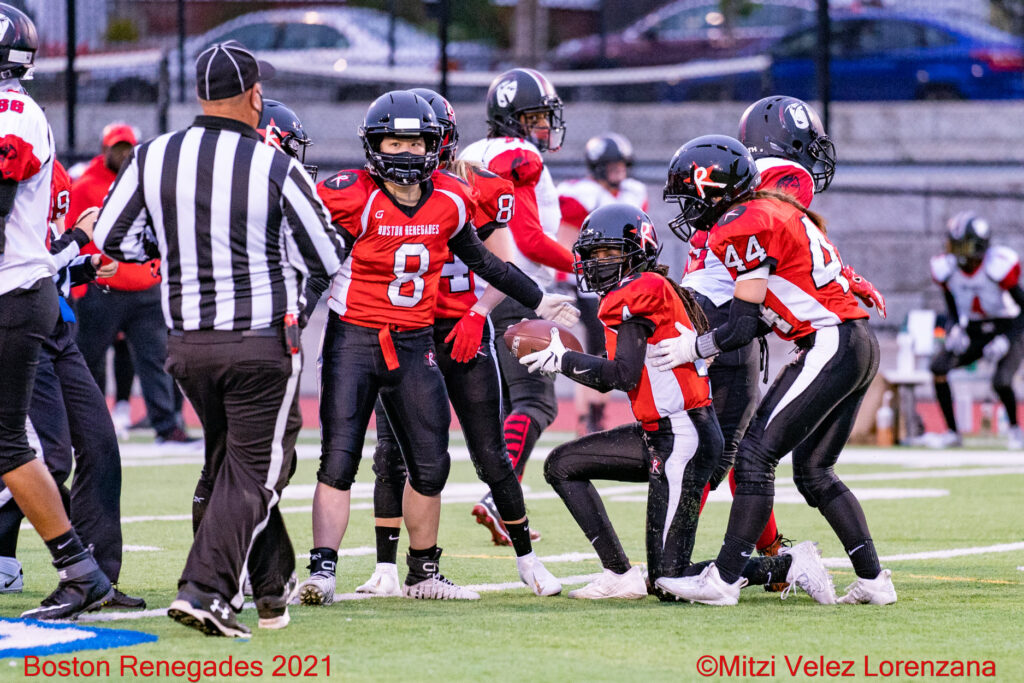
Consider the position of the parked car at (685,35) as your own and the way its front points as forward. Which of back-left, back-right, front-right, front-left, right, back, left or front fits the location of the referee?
left

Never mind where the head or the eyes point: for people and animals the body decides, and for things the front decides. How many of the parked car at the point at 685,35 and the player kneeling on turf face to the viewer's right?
0

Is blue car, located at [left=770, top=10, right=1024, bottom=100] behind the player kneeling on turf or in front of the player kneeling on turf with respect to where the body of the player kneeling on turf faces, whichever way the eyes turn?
behind

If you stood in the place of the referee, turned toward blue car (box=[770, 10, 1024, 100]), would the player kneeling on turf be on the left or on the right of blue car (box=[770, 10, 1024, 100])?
right

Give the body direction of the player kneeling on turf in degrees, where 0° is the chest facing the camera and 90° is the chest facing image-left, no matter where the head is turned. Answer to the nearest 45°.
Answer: approximately 45°

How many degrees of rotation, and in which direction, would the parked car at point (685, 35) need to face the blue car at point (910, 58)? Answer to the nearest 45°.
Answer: approximately 180°

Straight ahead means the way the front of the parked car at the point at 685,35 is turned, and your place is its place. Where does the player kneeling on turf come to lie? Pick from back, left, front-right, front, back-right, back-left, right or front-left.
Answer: left

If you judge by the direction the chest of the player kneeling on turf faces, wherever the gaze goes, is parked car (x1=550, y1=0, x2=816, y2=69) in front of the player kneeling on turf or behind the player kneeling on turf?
behind

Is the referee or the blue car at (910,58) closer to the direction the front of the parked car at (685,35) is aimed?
the referee

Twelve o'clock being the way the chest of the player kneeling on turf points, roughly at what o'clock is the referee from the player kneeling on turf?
The referee is roughly at 12 o'clock from the player kneeling on turf.

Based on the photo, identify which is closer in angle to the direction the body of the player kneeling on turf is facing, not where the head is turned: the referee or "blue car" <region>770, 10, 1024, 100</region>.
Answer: the referee

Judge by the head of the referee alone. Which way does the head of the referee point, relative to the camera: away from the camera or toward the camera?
away from the camera

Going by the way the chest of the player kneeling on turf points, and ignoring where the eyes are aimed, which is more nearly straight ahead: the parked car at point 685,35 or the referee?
the referee

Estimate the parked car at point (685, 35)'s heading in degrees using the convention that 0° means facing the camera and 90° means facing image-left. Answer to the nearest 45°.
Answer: approximately 90°

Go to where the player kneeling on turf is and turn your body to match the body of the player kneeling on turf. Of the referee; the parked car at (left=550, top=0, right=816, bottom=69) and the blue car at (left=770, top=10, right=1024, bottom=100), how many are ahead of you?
1
